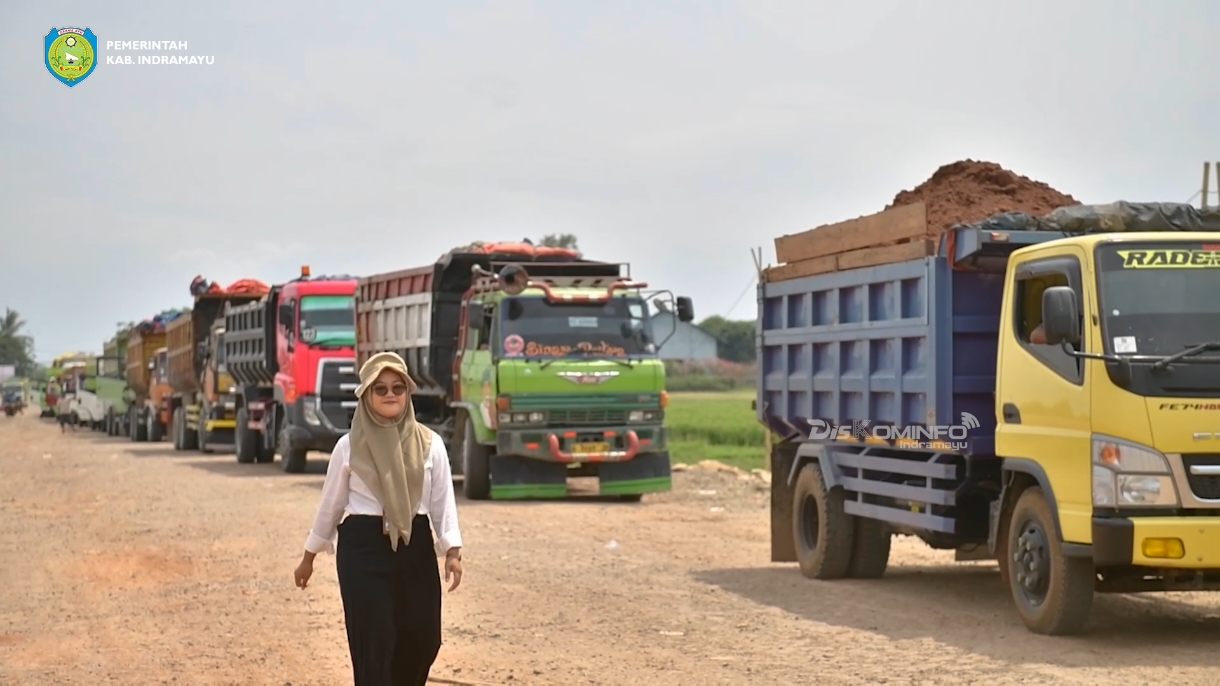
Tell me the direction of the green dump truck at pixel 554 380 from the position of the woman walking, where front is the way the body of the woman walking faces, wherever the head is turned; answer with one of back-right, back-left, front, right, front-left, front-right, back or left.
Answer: back

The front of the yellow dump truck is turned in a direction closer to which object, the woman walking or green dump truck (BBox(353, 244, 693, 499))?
the woman walking

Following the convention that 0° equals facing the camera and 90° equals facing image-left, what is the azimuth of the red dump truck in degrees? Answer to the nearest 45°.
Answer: approximately 315°

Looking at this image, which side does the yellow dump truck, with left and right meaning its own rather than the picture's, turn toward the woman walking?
right

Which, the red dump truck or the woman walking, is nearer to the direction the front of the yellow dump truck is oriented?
the woman walking

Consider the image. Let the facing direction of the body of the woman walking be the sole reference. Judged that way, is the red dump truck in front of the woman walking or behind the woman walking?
behind

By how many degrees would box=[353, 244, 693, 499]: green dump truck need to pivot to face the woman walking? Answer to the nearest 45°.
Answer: approximately 45° to its right

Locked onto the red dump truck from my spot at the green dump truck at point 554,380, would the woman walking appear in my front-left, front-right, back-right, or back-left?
back-left
